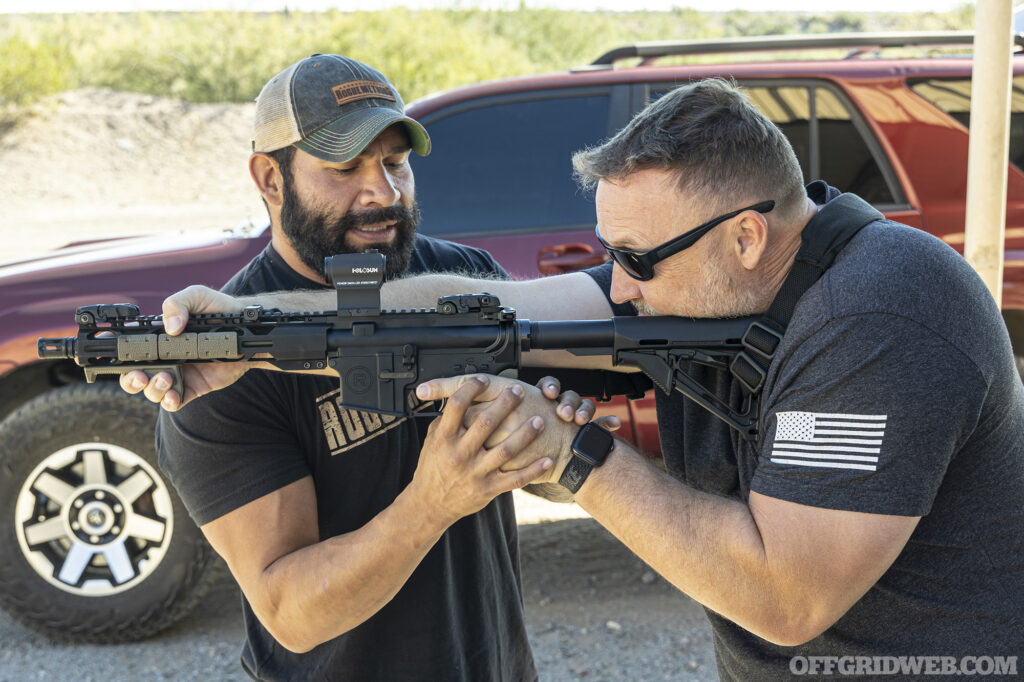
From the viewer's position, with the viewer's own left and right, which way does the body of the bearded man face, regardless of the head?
facing the viewer and to the right of the viewer

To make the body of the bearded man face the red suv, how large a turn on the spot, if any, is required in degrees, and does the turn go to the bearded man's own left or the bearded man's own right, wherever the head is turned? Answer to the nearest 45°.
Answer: approximately 135° to the bearded man's own left

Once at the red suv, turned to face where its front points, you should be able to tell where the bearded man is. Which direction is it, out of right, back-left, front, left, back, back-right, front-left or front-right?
left

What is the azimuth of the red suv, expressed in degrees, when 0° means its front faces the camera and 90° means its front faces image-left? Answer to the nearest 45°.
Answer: approximately 90°

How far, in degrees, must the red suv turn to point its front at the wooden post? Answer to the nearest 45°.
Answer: approximately 135° to its left

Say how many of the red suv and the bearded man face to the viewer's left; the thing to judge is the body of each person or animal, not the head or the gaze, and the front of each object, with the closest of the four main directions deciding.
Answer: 1

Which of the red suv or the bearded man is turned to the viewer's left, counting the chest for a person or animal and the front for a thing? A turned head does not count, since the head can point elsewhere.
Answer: the red suv

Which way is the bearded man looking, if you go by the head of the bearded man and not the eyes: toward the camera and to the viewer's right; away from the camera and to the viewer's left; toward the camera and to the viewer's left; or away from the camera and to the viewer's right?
toward the camera and to the viewer's right

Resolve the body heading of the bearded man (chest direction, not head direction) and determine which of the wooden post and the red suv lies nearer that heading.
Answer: the wooden post
